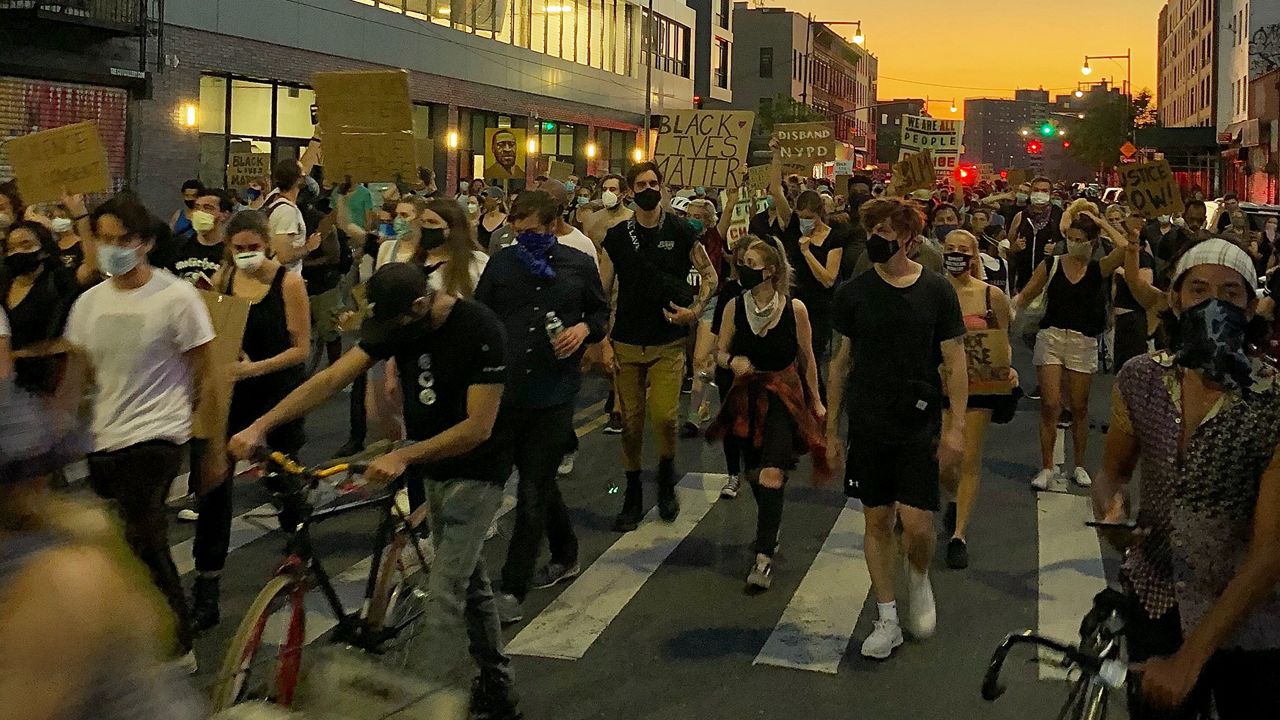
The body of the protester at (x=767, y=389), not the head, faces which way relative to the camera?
toward the camera

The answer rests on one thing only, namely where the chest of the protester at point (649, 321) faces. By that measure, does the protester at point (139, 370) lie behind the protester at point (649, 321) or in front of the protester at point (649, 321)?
in front

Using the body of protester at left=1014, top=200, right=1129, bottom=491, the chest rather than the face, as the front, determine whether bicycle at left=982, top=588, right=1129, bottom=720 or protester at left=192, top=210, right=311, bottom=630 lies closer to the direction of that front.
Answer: the bicycle

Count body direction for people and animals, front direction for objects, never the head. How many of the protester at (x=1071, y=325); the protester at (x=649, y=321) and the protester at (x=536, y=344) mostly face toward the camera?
3

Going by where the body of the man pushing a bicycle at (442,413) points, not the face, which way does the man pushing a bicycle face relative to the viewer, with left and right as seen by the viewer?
facing the viewer and to the left of the viewer

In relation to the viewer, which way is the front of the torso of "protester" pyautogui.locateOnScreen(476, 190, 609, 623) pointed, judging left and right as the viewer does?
facing the viewer

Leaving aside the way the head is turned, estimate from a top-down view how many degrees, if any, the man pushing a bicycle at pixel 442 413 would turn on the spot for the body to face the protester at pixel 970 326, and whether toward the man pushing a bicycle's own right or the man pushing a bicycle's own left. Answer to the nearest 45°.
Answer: approximately 180°

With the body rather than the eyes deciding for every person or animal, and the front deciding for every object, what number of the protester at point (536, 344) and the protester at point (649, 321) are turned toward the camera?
2

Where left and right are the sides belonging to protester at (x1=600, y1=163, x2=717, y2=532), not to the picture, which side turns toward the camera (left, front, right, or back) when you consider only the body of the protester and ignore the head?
front
